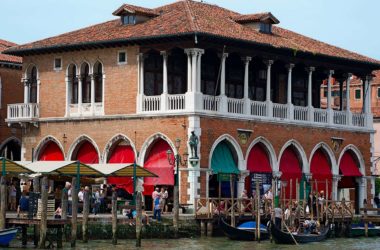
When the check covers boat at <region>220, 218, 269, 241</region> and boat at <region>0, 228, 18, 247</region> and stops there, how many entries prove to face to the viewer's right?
1

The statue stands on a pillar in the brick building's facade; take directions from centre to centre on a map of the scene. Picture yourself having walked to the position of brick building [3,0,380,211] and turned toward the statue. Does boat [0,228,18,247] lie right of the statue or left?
right

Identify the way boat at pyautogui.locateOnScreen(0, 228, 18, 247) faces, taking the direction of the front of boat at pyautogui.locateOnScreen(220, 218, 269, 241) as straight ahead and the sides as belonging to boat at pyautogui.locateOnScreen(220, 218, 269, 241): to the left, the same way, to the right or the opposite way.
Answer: the opposite way
